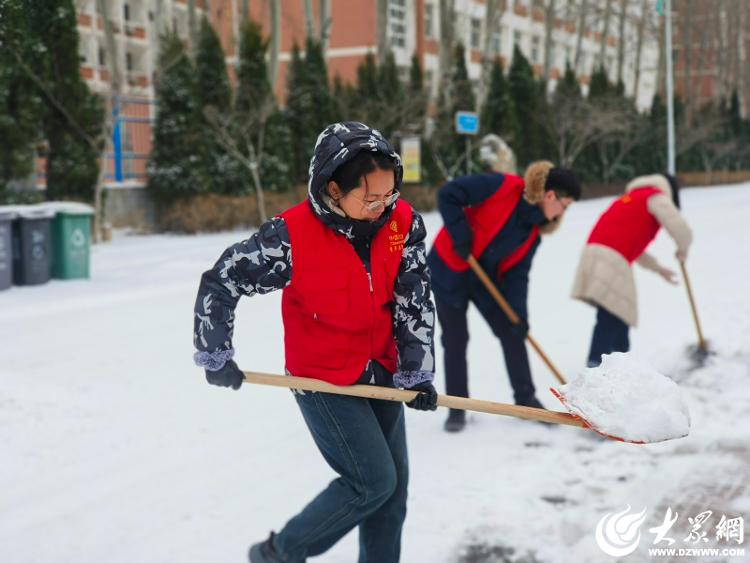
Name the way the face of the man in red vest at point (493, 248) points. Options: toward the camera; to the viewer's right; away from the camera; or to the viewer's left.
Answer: to the viewer's right

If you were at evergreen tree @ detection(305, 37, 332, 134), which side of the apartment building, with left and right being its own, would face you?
front

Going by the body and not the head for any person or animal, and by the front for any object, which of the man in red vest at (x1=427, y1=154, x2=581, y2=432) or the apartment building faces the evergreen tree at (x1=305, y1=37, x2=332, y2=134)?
the apartment building

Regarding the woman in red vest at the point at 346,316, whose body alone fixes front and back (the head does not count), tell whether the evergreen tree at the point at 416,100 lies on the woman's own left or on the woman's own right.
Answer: on the woman's own left

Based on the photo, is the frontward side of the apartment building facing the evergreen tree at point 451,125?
yes

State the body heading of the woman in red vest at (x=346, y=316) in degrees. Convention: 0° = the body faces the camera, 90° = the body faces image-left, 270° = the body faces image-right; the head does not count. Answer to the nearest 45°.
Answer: approximately 315°

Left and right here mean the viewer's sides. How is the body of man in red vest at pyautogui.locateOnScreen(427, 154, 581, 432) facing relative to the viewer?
facing the viewer and to the right of the viewer

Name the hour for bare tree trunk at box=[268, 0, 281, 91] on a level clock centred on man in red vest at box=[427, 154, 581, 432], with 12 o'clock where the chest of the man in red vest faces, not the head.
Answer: The bare tree trunk is roughly at 7 o'clock from the man in red vest.

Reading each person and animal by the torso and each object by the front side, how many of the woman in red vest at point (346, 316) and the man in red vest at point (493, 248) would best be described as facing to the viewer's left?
0

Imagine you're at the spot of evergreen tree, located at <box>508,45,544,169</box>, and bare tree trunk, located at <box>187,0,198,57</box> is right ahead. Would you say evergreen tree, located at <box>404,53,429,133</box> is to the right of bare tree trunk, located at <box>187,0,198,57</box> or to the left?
left

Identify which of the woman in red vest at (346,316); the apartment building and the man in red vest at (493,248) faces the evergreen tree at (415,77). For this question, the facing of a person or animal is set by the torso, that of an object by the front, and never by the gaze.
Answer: the apartment building

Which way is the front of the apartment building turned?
toward the camera

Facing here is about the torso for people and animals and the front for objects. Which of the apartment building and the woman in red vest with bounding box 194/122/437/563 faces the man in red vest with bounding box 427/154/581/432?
the apartment building

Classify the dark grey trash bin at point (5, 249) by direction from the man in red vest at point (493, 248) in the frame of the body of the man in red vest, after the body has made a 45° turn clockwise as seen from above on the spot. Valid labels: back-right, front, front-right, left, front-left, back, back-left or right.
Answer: back-right

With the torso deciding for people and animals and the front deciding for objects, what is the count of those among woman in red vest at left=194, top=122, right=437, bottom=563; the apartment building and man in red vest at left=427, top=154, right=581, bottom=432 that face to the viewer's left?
0

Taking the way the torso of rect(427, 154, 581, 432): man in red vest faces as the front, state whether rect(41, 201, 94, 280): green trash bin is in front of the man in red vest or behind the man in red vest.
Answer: behind

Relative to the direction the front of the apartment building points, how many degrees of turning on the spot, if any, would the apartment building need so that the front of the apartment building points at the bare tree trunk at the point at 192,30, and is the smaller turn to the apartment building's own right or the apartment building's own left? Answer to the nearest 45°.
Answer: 0° — it already faces it
